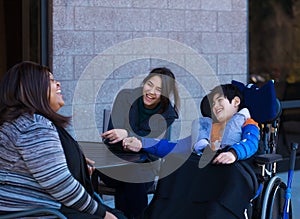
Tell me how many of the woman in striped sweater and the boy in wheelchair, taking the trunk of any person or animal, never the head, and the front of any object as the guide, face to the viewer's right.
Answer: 1

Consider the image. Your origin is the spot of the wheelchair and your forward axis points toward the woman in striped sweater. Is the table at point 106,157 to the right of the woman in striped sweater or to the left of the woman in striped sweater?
right

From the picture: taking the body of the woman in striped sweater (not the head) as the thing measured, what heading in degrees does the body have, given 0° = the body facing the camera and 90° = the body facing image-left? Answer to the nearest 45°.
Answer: approximately 270°

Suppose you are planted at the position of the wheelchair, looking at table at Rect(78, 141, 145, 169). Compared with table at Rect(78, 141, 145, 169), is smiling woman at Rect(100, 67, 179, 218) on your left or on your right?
right

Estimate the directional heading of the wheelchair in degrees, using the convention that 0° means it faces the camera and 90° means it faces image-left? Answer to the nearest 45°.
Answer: approximately 45°

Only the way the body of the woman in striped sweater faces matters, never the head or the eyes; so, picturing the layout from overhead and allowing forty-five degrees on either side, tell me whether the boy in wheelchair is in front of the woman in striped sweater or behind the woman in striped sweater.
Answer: in front

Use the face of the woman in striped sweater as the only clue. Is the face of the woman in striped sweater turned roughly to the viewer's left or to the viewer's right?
to the viewer's right

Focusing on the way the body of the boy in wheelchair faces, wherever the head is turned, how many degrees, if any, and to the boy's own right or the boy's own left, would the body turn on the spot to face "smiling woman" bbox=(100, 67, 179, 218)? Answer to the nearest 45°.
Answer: approximately 90° to the boy's own right
